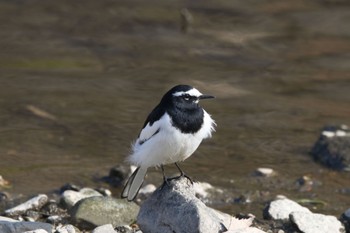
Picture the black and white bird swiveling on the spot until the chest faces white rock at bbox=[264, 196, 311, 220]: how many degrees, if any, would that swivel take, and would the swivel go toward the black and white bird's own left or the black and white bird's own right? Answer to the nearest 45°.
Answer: approximately 90° to the black and white bird's own left

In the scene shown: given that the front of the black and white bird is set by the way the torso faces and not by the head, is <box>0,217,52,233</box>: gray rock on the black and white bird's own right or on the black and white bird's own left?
on the black and white bird's own right

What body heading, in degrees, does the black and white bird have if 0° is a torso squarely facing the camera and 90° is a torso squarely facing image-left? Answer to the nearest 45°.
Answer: approximately 315°

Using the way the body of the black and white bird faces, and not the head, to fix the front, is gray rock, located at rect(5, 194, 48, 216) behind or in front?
behind

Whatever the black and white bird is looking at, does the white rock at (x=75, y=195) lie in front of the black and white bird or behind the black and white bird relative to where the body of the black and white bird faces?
behind

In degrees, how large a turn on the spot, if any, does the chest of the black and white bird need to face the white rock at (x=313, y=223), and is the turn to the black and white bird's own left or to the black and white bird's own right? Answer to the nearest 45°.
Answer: approximately 45° to the black and white bird's own left

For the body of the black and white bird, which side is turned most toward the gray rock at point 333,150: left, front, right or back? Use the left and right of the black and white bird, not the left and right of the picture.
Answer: left
